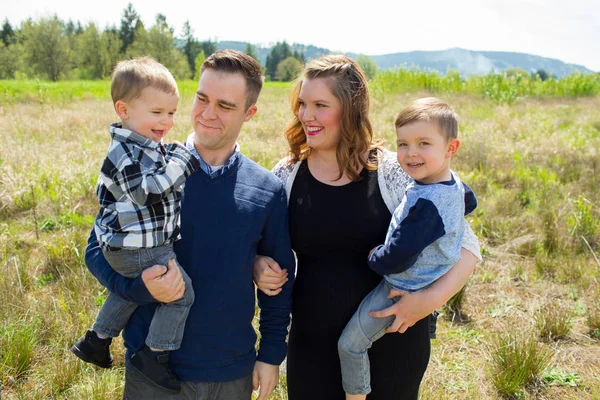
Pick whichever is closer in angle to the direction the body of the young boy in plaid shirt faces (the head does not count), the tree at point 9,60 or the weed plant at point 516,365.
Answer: the weed plant

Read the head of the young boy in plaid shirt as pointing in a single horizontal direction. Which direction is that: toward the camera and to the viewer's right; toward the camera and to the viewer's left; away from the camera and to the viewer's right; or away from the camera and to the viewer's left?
toward the camera and to the viewer's right

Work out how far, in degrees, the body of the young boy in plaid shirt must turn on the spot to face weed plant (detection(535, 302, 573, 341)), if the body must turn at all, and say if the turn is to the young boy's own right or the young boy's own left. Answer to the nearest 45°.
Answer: approximately 45° to the young boy's own left

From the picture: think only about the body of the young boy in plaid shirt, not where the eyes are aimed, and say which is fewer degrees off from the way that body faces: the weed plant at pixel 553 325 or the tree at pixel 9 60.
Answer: the weed plant

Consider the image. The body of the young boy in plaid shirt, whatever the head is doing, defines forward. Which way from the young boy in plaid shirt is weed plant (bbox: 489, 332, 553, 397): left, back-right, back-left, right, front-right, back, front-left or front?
front-left

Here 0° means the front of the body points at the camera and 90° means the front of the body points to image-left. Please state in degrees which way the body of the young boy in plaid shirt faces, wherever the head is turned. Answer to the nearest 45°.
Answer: approximately 315°

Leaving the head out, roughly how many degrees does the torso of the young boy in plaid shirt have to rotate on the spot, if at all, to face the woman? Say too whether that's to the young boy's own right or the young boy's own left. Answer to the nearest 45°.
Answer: approximately 45° to the young boy's own left
